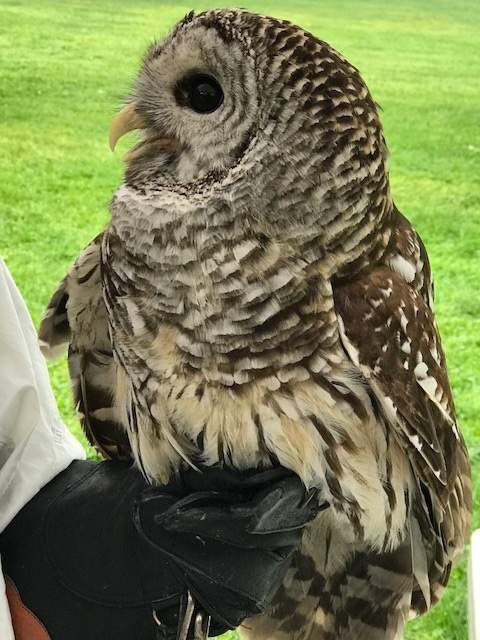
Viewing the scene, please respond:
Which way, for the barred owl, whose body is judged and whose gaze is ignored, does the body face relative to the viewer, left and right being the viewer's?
facing the viewer and to the left of the viewer
